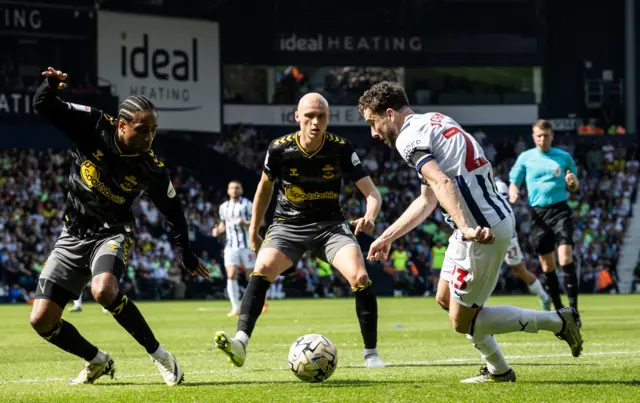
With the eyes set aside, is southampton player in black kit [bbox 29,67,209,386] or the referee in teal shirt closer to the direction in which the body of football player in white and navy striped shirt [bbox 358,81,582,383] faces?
the southampton player in black kit

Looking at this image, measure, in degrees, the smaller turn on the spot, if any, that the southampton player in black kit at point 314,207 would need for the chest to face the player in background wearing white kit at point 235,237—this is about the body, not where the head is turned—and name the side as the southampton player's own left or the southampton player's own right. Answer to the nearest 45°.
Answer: approximately 180°

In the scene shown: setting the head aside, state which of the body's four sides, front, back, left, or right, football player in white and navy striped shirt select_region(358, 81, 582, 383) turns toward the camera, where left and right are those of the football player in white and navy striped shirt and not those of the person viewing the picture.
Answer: left

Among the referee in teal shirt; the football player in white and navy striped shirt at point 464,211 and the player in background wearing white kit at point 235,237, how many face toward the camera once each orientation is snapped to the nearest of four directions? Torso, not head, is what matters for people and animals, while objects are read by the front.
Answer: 2

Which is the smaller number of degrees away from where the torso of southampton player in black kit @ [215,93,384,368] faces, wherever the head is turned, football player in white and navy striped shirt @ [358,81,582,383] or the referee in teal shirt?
the football player in white and navy striped shirt

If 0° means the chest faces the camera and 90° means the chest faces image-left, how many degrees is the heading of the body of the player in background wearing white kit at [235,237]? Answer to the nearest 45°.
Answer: approximately 0°

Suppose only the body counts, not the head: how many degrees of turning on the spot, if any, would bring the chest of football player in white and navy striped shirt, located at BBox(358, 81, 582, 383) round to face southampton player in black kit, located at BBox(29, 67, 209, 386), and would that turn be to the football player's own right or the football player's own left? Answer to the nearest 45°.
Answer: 0° — they already face them

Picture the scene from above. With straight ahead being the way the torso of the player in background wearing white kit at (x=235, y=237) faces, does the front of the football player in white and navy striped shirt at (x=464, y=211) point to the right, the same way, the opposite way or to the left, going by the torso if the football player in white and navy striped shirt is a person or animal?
to the right
